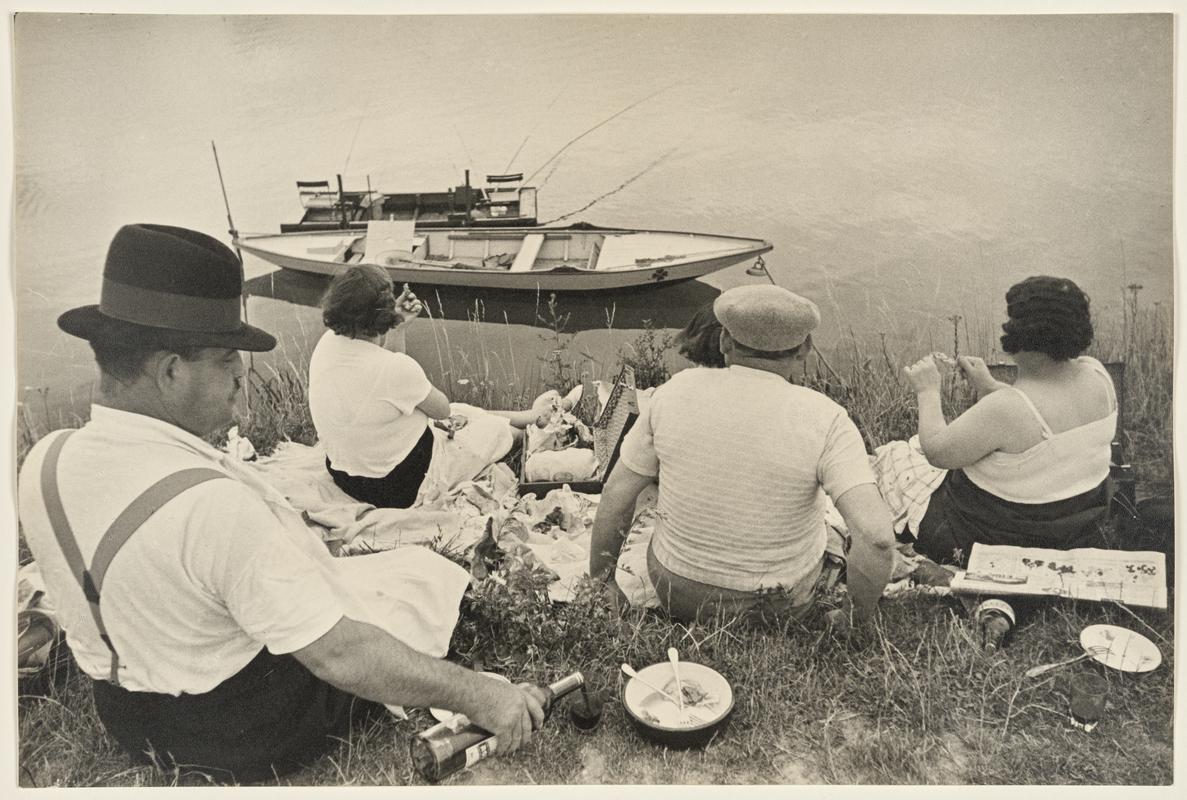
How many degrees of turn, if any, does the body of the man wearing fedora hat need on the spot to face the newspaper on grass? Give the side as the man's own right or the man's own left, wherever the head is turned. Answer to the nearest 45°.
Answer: approximately 45° to the man's own right

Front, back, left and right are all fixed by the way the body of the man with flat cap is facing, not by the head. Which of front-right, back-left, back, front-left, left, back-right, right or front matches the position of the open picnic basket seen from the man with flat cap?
front-left

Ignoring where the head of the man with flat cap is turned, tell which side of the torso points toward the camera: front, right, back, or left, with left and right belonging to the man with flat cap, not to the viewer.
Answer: back

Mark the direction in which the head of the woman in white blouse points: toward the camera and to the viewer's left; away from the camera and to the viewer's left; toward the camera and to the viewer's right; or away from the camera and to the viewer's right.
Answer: away from the camera and to the viewer's right

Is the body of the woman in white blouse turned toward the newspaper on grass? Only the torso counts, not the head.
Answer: no

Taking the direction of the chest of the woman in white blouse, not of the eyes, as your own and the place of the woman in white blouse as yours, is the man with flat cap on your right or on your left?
on your right

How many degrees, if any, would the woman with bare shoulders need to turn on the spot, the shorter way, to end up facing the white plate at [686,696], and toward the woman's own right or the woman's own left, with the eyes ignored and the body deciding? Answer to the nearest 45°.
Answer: approximately 90° to the woman's own left

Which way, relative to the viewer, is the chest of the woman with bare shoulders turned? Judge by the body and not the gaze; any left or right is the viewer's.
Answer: facing away from the viewer and to the left of the viewer

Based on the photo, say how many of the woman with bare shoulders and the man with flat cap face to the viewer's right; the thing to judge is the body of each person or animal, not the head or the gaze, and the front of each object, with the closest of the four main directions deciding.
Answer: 0

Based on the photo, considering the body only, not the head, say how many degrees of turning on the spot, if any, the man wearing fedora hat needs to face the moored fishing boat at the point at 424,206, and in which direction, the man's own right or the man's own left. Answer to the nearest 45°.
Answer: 0° — they already face it

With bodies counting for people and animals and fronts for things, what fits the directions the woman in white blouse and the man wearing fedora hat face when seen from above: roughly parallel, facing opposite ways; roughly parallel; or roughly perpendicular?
roughly parallel

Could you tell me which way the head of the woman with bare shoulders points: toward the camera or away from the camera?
away from the camera

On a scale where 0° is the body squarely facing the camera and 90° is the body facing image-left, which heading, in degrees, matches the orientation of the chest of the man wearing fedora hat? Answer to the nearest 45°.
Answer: approximately 225°

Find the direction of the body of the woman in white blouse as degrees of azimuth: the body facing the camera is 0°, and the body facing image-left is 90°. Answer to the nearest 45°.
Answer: approximately 225°
